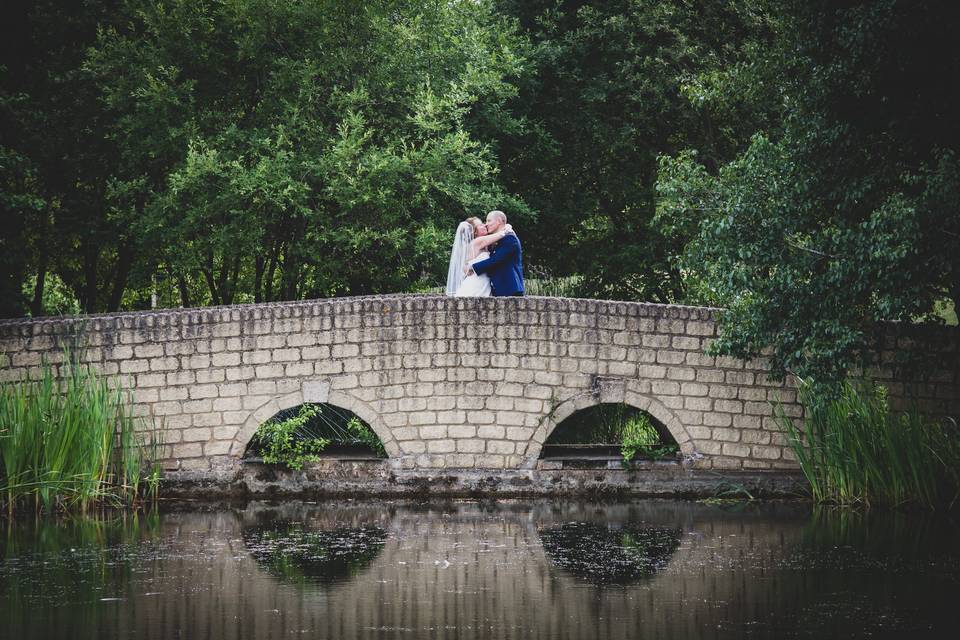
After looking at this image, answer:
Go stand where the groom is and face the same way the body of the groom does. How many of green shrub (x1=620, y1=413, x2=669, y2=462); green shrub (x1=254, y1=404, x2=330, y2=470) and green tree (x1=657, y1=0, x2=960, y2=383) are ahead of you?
1

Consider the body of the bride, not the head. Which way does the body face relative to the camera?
to the viewer's right

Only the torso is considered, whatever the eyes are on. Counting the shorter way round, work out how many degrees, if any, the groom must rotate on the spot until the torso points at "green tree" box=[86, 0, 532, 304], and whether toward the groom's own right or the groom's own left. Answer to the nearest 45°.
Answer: approximately 45° to the groom's own right

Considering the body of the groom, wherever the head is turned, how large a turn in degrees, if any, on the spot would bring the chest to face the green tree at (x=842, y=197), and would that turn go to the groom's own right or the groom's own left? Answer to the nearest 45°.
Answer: approximately 135° to the groom's own left

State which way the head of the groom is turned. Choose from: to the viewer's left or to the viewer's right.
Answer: to the viewer's left

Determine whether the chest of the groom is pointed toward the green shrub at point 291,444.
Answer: yes

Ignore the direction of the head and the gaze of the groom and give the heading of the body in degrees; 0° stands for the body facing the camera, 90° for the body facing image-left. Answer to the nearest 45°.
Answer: approximately 90°

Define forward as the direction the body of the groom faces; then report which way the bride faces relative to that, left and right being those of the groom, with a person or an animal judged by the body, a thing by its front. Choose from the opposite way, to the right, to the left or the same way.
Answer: the opposite way

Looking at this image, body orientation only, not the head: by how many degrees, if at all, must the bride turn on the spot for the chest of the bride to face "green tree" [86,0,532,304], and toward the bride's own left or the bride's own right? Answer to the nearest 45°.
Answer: approximately 135° to the bride's own left

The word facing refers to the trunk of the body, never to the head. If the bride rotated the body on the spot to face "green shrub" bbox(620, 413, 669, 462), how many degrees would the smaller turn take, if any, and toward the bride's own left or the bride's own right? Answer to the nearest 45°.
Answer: approximately 45° to the bride's own left
